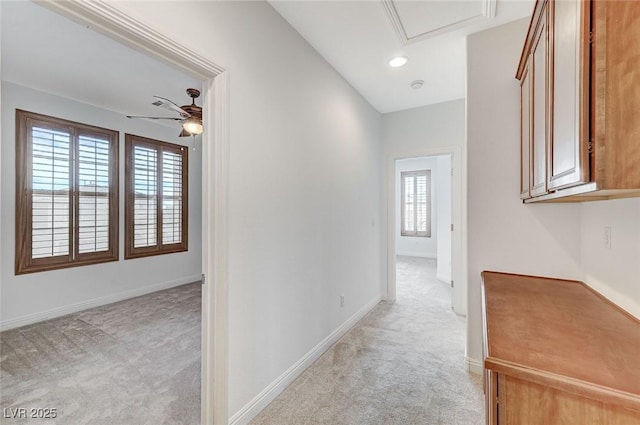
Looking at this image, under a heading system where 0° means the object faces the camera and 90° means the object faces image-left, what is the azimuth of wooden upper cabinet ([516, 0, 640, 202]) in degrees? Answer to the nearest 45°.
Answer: approximately 90°

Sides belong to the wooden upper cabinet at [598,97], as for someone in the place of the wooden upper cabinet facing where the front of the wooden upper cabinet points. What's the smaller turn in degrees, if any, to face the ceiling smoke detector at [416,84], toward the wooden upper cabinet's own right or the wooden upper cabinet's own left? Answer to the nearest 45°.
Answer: approximately 45° to the wooden upper cabinet's own right

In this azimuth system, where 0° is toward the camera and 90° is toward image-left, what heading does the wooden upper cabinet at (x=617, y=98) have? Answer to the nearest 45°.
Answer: approximately 90°
